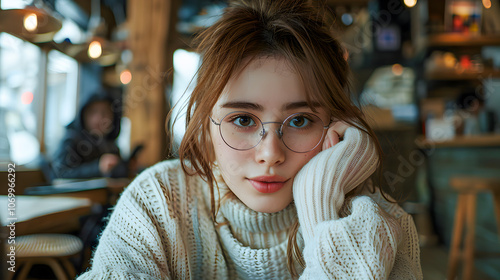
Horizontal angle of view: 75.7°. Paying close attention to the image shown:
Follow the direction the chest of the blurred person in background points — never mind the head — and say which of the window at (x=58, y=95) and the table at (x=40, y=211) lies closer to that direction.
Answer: the table

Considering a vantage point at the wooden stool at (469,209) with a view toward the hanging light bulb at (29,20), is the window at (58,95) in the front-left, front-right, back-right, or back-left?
front-right

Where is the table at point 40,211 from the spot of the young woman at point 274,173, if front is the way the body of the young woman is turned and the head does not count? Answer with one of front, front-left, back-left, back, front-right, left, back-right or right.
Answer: back-right

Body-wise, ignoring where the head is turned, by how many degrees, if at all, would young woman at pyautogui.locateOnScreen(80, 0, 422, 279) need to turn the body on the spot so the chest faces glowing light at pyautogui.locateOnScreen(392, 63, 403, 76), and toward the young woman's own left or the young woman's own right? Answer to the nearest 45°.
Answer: approximately 135° to the young woman's own left

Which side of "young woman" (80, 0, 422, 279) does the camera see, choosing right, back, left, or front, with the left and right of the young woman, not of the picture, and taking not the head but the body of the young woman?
front

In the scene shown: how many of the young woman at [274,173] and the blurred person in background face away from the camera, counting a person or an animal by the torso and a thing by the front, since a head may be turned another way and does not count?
0

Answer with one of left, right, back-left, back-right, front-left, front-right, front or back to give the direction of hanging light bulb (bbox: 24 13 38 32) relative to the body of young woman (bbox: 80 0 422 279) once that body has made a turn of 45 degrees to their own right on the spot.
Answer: right

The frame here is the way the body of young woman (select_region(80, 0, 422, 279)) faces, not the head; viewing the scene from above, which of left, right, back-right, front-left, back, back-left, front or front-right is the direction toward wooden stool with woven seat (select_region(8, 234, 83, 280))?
back-right

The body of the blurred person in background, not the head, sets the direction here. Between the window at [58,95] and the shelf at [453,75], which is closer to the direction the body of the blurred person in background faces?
the shelf

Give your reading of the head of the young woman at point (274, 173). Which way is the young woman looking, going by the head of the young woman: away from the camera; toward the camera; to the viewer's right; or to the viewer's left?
toward the camera

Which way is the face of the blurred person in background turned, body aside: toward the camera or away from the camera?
toward the camera

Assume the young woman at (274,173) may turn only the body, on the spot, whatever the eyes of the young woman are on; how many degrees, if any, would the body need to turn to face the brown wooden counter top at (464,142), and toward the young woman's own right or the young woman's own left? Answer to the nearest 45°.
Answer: approximately 135° to the young woman's own left
